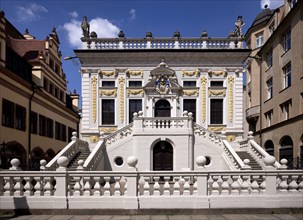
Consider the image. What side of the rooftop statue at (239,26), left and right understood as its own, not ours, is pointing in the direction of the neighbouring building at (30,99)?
right

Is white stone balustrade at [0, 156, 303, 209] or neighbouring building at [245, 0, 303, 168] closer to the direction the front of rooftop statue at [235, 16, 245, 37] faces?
the white stone balustrade

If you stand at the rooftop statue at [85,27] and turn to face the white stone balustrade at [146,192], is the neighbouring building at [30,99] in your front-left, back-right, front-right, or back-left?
back-right

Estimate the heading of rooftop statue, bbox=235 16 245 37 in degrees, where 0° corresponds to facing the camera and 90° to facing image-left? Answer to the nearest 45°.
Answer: approximately 0°

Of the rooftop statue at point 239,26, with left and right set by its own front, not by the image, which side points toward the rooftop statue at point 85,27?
right
